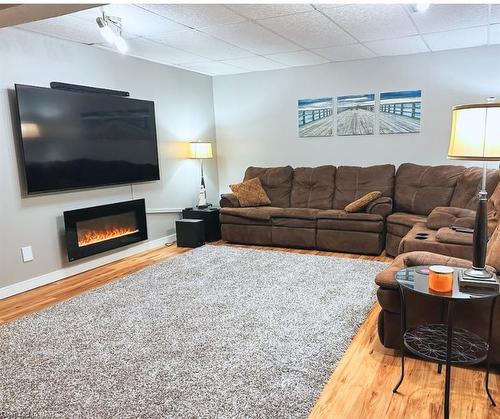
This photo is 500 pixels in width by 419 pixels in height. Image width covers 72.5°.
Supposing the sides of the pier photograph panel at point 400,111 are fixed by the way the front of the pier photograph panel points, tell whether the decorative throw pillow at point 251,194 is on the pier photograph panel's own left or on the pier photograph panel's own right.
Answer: on the pier photograph panel's own right

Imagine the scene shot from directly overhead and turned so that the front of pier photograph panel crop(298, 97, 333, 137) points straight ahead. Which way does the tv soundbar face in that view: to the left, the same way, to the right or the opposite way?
to the left

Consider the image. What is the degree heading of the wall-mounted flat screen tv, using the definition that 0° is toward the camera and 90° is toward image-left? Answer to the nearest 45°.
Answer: approximately 315°

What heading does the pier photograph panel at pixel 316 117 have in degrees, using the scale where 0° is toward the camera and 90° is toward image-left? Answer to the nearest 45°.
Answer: approximately 0°

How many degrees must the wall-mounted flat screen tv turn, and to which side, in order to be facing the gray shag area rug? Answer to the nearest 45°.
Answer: approximately 45° to its right

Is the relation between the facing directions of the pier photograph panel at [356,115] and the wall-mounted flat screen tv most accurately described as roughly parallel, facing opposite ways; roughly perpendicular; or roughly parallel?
roughly perpendicular
